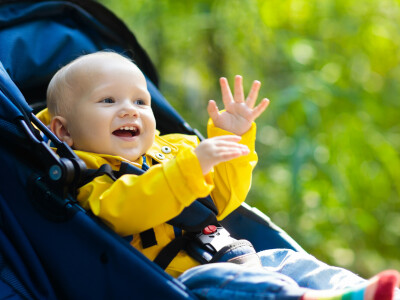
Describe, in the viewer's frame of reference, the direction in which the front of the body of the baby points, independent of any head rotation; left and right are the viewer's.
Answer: facing the viewer and to the right of the viewer

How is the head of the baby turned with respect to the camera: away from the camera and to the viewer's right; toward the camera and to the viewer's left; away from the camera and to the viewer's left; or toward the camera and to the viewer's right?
toward the camera and to the viewer's right
